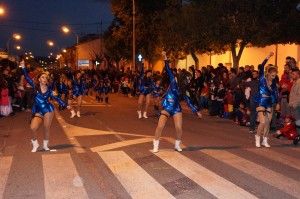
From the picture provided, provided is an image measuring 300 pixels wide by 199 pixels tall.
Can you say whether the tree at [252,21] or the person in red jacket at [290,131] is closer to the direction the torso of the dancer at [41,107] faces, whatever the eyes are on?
the person in red jacket

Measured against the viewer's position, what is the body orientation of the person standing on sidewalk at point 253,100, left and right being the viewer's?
facing to the left of the viewer

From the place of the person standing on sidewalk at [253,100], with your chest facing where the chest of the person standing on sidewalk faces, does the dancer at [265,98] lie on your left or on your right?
on your left

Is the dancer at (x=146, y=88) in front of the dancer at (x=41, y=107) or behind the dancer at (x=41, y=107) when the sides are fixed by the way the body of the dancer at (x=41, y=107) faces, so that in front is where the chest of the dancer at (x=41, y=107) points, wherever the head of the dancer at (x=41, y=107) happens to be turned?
behind

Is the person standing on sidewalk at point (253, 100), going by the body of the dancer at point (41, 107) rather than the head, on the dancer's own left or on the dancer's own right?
on the dancer's own left

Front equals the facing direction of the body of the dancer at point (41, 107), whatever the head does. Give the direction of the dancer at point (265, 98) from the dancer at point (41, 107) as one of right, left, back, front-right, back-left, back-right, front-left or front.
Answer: left

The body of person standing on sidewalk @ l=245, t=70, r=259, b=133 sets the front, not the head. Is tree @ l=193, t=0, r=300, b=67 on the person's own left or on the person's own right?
on the person's own right

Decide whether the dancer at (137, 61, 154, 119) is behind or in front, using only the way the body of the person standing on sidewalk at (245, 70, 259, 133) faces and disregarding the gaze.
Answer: in front
